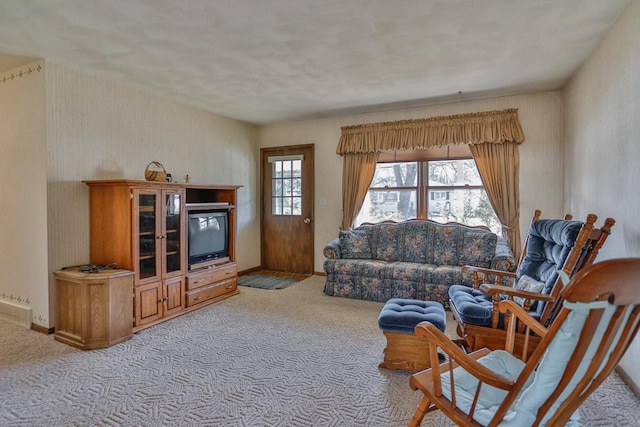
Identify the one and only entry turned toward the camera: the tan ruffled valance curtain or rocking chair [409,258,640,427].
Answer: the tan ruffled valance curtain

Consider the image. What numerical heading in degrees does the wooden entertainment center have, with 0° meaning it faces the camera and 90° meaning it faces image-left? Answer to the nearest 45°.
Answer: approximately 315°

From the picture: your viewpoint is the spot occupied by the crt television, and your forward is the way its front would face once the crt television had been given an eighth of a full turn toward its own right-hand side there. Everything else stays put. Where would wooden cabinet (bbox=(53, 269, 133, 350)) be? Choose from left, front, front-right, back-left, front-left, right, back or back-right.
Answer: front-right

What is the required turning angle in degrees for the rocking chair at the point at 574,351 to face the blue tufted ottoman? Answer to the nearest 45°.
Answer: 0° — it already faces it

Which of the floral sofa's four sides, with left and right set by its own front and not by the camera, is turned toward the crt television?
right

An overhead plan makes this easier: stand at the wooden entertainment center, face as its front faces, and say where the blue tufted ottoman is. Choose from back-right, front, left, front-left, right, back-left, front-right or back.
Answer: front

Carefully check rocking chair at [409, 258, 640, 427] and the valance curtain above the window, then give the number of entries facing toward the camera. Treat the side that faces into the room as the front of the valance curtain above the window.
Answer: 1

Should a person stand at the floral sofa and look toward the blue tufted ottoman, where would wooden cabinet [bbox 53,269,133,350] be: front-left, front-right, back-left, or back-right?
front-right

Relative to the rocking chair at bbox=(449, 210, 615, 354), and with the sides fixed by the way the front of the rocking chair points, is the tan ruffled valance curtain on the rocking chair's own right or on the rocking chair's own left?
on the rocking chair's own right

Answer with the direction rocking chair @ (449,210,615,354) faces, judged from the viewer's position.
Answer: facing the viewer and to the left of the viewer

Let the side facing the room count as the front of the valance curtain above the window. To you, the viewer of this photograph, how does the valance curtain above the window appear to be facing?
facing the viewer

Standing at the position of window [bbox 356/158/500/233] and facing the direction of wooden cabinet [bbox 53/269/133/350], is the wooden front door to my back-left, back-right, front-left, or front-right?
front-right

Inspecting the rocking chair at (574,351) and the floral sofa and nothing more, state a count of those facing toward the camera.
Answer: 1

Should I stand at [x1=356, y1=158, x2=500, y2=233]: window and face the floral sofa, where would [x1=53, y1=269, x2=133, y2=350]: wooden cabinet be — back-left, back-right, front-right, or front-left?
front-right

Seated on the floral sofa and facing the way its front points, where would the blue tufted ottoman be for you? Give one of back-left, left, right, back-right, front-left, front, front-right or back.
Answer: front

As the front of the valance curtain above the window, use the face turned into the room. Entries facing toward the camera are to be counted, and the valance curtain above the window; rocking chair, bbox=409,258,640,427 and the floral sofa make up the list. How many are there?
2

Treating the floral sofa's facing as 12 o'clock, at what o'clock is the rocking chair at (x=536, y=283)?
The rocking chair is roughly at 11 o'clock from the floral sofa.

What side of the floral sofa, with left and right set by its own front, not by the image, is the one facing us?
front
